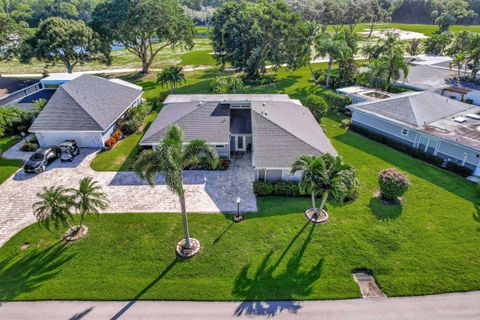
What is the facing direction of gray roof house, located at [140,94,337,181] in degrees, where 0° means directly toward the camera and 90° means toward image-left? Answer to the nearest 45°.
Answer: approximately 0°

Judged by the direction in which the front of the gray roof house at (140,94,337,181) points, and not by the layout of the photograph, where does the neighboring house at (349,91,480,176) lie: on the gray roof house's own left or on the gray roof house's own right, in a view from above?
on the gray roof house's own left

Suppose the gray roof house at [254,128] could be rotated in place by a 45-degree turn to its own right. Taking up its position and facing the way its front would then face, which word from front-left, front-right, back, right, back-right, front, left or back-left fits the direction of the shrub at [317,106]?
back

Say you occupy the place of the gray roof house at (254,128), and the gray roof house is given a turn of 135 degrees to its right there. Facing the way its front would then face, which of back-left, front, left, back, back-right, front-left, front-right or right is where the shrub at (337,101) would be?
right

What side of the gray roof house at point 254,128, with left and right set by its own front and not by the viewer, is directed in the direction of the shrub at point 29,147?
right

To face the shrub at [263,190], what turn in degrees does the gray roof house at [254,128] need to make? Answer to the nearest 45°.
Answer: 0° — it already faces it

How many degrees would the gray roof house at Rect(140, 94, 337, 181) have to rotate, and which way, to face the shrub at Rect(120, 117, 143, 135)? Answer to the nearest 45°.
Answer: approximately 90° to its right

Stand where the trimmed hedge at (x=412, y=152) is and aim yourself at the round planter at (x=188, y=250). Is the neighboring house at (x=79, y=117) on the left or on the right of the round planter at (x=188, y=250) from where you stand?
right

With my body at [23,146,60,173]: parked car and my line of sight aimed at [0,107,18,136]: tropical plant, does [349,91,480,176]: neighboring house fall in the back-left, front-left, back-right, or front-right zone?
back-right
